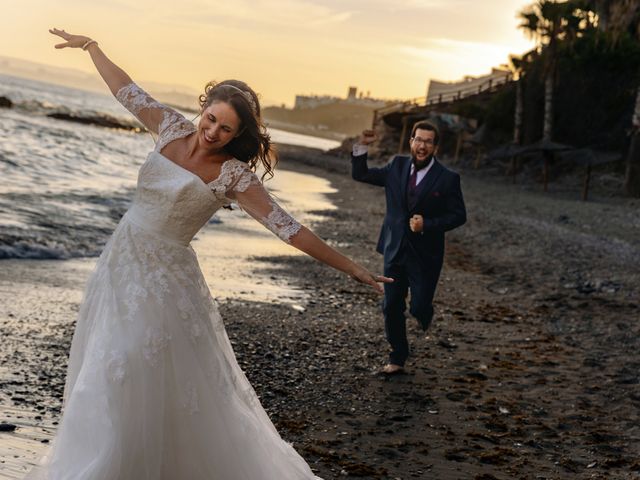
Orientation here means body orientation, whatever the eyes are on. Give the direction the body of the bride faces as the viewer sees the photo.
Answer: toward the camera

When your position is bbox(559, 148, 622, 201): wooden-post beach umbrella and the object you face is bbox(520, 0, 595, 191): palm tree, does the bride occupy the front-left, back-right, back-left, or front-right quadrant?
back-left

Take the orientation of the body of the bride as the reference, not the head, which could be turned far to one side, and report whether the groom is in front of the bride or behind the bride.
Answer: behind

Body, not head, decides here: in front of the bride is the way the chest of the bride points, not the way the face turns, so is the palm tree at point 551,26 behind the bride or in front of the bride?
behind

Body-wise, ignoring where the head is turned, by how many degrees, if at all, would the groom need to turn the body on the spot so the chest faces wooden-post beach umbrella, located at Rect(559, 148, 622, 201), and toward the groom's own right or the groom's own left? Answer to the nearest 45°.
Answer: approximately 180°

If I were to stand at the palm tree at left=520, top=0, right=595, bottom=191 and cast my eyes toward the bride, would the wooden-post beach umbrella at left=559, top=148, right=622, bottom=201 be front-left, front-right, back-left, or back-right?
front-left

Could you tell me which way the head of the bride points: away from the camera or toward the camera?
toward the camera

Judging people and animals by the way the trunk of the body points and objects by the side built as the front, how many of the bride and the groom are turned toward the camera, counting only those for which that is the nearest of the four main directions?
2

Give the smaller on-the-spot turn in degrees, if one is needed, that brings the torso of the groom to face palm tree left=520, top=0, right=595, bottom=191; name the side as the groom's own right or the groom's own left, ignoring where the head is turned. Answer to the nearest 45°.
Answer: approximately 180°

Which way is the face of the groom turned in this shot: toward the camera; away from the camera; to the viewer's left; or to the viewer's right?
toward the camera

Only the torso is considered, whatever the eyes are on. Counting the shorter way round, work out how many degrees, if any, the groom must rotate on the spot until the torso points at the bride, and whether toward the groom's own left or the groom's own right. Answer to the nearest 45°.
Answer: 0° — they already face them

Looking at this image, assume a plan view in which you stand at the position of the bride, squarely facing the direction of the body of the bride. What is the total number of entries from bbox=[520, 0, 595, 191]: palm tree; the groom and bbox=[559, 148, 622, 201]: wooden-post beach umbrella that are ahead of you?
0

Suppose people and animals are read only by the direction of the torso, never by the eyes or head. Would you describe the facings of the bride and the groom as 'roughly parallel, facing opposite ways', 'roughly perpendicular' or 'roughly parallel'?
roughly parallel

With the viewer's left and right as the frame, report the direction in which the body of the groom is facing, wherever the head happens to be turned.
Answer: facing the viewer
